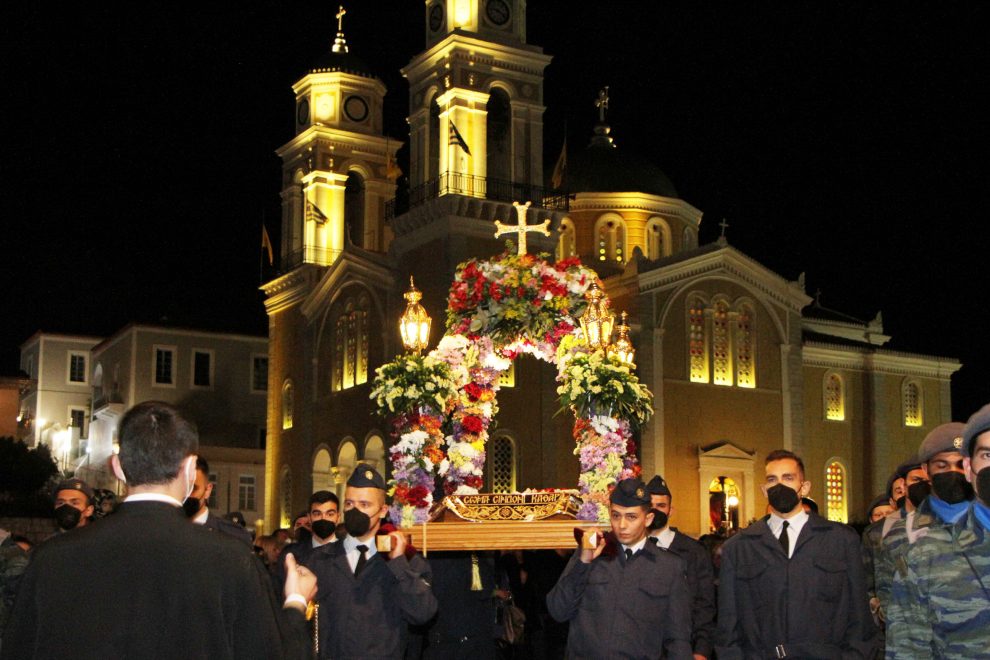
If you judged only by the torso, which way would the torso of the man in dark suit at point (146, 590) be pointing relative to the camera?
away from the camera

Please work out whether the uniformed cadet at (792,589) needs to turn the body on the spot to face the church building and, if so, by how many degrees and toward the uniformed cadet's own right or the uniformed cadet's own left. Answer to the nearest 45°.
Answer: approximately 180°

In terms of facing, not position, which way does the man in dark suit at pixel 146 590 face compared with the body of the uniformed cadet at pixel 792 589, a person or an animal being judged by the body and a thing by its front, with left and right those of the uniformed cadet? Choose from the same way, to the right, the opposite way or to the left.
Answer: the opposite way

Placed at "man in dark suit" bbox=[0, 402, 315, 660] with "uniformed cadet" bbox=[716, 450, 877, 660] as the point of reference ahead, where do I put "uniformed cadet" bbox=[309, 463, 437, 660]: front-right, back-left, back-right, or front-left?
front-left

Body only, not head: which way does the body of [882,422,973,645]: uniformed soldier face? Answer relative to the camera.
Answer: toward the camera

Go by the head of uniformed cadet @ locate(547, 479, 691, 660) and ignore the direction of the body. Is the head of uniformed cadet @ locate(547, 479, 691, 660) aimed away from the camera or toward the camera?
toward the camera

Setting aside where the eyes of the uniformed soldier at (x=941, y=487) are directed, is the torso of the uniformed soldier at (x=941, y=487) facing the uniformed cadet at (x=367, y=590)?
no

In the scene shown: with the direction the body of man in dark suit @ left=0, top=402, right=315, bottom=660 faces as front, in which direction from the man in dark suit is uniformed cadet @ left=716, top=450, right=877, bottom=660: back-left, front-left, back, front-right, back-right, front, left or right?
front-right

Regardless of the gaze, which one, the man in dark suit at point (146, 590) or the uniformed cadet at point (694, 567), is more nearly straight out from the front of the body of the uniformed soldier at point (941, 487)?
the man in dark suit

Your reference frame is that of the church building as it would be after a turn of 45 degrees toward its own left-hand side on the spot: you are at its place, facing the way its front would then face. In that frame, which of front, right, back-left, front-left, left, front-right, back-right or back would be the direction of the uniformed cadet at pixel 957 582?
front

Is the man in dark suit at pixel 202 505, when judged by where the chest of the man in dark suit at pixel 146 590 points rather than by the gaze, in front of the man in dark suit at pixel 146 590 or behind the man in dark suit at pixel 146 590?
in front

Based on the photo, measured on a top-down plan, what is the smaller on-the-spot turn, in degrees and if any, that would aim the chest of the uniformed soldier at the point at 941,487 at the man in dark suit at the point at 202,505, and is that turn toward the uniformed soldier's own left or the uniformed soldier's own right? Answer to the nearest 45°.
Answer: approximately 90° to the uniformed soldier's own right

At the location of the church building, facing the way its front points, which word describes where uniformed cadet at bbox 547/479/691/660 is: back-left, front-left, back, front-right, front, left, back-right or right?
front-left

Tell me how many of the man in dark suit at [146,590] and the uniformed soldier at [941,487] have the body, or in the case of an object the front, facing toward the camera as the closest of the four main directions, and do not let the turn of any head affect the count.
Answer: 1

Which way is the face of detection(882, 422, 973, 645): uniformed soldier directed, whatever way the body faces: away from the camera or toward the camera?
toward the camera

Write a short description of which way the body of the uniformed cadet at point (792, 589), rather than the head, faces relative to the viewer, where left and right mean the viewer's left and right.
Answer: facing the viewer

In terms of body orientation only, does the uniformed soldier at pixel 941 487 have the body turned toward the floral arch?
no

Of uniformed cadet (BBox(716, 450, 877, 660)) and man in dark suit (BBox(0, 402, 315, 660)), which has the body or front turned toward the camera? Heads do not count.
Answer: the uniformed cadet

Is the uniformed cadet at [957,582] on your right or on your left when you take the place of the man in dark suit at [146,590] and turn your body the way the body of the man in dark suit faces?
on your right

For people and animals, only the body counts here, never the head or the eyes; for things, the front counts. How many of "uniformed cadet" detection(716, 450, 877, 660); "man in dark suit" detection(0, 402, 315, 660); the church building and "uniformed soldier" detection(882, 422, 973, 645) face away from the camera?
1
